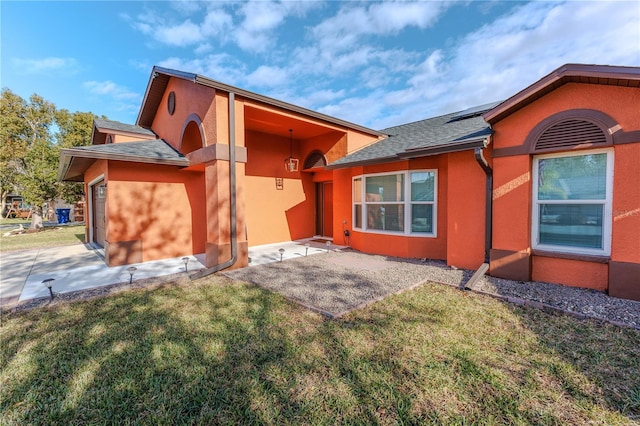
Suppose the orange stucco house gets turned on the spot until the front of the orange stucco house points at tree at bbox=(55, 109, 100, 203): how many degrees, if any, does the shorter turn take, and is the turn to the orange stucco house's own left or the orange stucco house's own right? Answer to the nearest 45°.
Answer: approximately 90° to the orange stucco house's own right

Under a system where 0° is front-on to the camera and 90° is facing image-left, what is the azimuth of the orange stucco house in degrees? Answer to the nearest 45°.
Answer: approximately 45°

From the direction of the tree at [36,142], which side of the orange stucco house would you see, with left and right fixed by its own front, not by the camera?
right
